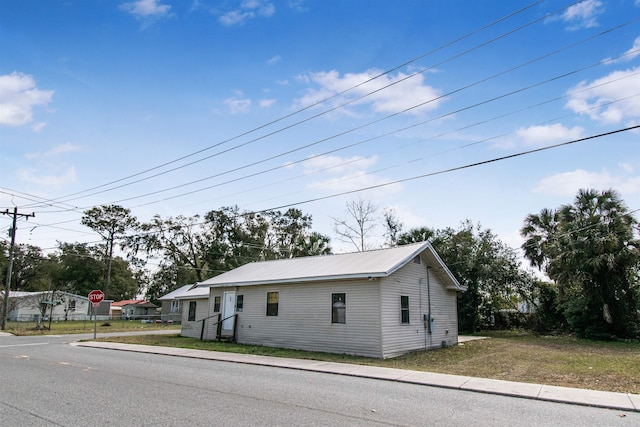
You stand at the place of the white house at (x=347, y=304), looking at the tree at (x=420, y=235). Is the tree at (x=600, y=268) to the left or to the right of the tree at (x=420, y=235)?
right

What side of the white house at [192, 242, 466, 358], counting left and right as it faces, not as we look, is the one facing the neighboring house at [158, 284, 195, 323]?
right

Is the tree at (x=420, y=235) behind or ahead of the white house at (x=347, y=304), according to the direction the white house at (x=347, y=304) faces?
behind

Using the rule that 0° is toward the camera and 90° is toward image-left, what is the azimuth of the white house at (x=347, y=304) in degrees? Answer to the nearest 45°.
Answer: approximately 45°

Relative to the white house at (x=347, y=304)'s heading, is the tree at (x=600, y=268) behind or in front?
behind

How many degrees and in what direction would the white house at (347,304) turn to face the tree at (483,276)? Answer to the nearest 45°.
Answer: approximately 180°
